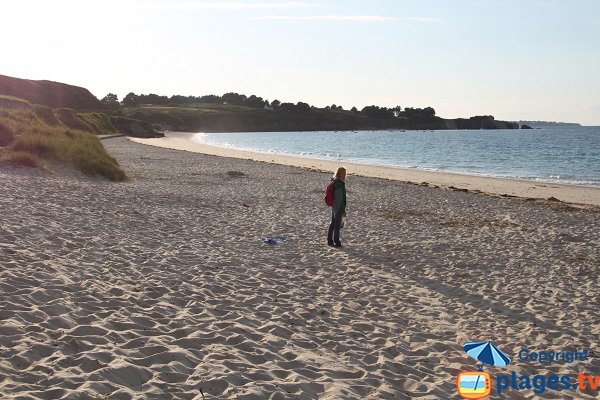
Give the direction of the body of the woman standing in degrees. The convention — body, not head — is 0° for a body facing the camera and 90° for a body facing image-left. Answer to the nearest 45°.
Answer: approximately 270°

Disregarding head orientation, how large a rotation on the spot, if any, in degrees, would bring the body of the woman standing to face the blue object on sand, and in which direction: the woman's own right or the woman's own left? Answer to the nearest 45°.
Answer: approximately 180°
